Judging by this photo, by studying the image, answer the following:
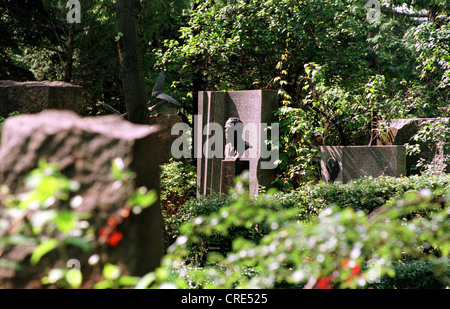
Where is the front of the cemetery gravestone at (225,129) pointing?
toward the camera

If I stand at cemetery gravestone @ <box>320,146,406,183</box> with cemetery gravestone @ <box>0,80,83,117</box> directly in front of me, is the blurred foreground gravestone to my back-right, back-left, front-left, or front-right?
front-left

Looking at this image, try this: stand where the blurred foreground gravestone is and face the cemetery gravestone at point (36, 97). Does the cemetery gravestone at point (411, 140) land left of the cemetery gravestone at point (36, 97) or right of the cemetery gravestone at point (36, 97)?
right

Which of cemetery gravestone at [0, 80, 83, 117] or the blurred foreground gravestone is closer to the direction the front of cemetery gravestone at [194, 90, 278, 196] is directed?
the blurred foreground gravestone

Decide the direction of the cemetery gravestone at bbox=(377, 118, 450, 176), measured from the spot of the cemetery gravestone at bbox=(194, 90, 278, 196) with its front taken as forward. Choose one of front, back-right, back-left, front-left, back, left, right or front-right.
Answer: left

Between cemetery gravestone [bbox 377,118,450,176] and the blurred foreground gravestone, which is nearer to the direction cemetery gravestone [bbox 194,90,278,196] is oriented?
the blurred foreground gravestone

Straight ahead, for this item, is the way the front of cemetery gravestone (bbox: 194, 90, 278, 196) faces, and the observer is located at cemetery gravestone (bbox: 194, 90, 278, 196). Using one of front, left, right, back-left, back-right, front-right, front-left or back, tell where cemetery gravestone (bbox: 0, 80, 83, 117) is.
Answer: front-right

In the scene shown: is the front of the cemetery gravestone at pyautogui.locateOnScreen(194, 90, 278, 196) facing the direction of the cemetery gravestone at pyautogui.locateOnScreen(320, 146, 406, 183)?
no

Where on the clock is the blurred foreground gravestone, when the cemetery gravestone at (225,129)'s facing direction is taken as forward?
The blurred foreground gravestone is roughly at 12 o'clock from the cemetery gravestone.

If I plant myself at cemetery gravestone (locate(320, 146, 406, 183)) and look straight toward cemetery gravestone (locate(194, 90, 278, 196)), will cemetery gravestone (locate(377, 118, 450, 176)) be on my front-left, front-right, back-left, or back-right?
back-right
